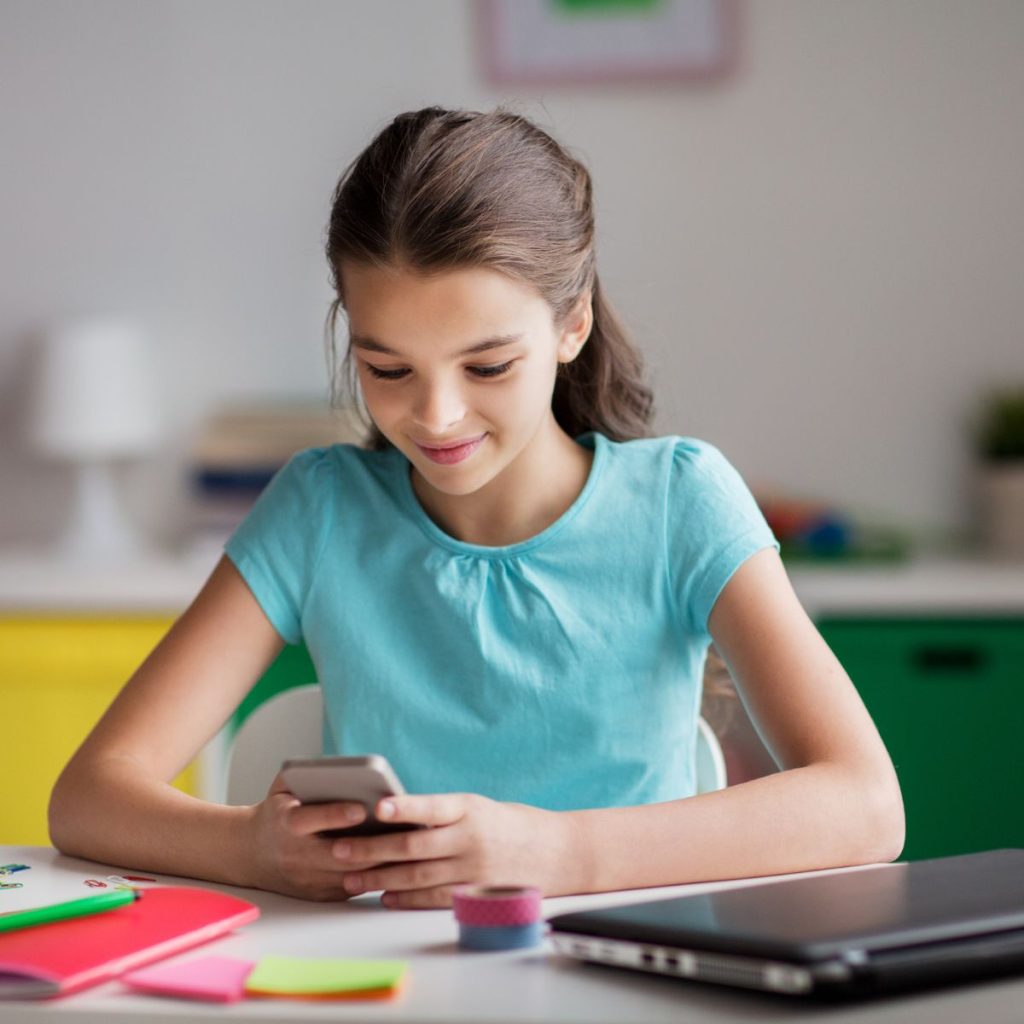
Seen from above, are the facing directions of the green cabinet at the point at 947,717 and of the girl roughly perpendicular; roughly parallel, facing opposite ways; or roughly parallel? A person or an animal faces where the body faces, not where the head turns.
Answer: roughly parallel

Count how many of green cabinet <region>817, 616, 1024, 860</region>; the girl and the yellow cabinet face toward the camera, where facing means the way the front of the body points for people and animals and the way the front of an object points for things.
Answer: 3

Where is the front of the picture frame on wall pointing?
toward the camera

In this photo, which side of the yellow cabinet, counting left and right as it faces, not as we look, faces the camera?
front

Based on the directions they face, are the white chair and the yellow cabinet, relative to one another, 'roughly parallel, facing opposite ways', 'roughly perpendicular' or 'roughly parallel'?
roughly parallel

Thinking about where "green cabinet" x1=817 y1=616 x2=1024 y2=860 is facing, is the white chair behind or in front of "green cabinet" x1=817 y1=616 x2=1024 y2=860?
in front

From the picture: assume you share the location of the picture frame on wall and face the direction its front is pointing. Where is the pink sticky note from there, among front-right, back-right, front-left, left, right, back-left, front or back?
front

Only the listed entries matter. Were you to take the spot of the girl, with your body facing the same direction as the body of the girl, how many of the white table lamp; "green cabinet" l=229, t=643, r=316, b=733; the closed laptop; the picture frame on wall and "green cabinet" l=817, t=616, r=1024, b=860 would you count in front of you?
1

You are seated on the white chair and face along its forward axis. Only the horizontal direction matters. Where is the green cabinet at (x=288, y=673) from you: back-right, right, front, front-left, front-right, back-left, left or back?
back

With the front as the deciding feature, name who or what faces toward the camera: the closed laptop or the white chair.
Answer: the white chair

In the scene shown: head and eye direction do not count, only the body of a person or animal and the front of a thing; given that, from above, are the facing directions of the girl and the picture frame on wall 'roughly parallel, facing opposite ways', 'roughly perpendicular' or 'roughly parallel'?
roughly parallel

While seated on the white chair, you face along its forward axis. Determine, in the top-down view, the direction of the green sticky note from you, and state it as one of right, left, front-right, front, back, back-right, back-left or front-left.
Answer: front

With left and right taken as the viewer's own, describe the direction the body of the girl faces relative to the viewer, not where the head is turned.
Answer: facing the viewer

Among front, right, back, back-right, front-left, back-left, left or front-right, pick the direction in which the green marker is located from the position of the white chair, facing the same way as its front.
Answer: front

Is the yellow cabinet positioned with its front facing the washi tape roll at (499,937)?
yes

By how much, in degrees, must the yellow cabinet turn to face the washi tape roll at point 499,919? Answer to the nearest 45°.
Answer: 0° — it already faces it

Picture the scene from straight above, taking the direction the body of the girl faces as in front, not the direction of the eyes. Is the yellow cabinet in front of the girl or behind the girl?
behind
